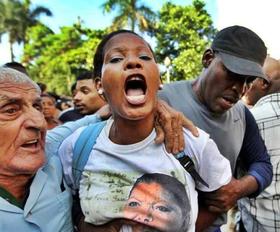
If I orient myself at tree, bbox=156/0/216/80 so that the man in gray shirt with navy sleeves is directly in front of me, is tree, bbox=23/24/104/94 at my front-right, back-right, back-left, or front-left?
back-right

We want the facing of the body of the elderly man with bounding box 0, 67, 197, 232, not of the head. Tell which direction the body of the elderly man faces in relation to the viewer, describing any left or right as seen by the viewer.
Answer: facing the viewer and to the right of the viewer

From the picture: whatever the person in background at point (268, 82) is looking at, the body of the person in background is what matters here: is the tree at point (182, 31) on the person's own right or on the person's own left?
on the person's own right

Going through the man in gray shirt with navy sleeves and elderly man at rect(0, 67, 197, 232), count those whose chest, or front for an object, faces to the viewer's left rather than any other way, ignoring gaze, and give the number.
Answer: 0

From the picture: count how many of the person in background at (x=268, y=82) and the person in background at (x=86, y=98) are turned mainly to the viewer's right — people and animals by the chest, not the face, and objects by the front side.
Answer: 0

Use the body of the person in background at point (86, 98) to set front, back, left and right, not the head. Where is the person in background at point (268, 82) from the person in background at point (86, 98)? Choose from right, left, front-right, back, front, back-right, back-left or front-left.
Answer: left

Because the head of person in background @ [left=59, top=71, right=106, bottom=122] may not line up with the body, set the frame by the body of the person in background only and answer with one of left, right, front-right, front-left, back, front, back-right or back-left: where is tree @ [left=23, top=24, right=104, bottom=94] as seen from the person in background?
back-right

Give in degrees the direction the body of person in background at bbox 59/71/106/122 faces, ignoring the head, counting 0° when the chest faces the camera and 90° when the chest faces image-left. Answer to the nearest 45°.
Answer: approximately 45°

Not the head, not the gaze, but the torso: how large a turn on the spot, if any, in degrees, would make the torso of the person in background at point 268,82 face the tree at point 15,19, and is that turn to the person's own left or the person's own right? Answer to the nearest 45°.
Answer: approximately 90° to the person's own right

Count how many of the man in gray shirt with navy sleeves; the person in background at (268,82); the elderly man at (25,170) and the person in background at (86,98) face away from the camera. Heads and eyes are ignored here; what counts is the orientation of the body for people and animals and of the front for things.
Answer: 0

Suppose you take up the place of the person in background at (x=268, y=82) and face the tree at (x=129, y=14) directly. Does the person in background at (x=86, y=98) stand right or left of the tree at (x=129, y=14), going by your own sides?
left

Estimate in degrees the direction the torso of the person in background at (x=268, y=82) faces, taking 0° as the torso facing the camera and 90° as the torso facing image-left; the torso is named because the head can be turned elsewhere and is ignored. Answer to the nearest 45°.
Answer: approximately 45°

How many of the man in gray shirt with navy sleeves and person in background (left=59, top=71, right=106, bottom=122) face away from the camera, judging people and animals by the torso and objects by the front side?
0
